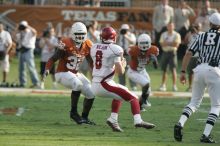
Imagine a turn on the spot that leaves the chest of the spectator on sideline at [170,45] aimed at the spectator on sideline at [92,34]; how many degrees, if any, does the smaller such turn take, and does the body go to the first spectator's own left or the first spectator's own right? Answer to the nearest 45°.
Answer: approximately 90° to the first spectator's own right

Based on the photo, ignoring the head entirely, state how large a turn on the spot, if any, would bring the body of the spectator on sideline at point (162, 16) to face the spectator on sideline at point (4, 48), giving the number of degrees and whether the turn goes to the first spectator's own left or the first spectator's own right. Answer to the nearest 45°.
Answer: approximately 45° to the first spectator's own right

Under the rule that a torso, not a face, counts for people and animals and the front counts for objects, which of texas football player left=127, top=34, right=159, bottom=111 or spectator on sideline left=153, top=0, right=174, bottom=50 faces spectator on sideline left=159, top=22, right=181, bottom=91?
spectator on sideline left=153, top=0, right=174, bottom=50

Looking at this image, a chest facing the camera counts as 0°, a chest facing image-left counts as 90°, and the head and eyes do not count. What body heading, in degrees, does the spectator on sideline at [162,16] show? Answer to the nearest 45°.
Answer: approximately 0°

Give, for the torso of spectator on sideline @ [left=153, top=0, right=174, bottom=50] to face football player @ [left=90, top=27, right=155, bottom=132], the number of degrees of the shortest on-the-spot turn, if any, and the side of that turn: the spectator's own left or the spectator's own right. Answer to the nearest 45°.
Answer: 0° — they already face them

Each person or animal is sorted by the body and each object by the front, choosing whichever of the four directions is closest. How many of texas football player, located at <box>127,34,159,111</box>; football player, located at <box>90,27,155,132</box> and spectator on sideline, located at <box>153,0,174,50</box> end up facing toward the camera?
2

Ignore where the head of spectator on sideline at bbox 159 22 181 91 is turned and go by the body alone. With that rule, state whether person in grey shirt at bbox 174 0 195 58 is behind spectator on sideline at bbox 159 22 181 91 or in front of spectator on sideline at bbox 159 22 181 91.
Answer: behind
